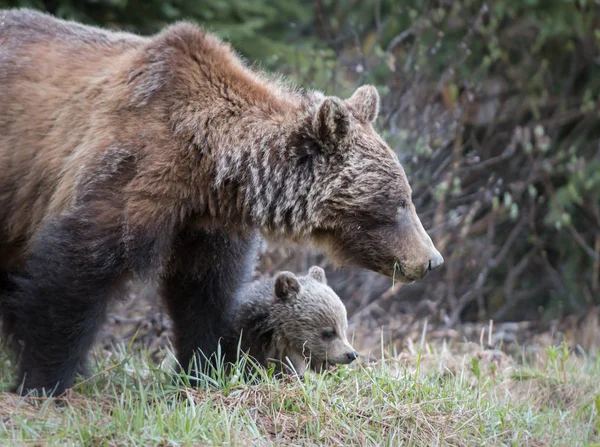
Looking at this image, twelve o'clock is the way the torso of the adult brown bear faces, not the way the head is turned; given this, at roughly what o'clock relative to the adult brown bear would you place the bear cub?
The bear cub is roughly at 11 o'clock from the adult brown bear.

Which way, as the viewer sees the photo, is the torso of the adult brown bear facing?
to the viewer's right
